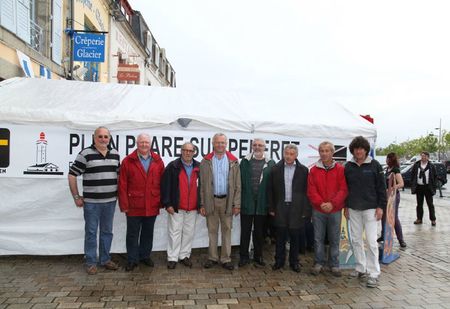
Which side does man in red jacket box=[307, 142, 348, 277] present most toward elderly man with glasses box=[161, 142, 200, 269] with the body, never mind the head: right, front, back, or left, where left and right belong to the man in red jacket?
right

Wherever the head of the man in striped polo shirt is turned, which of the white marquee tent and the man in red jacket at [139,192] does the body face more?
the man in red jacket

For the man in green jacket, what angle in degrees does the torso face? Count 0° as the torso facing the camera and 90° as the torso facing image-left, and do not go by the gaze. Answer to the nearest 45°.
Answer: approximately 0°

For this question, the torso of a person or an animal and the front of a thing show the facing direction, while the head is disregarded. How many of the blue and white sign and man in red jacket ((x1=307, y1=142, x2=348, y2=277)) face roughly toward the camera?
2

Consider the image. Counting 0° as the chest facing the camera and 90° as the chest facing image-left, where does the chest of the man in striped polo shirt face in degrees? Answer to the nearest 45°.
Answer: approximately 315°

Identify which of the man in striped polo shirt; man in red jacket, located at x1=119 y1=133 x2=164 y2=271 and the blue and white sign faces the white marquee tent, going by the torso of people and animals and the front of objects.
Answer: the blue and white sign
